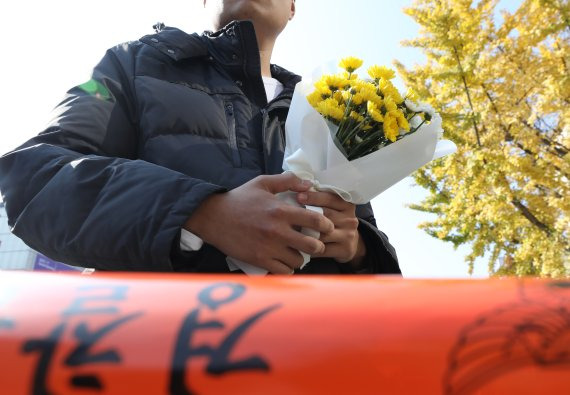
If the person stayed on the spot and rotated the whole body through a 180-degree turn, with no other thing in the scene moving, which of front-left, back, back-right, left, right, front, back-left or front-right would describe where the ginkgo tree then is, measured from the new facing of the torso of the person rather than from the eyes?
right

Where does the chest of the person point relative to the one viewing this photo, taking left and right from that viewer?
facing the viewer and to the right of the viewer
